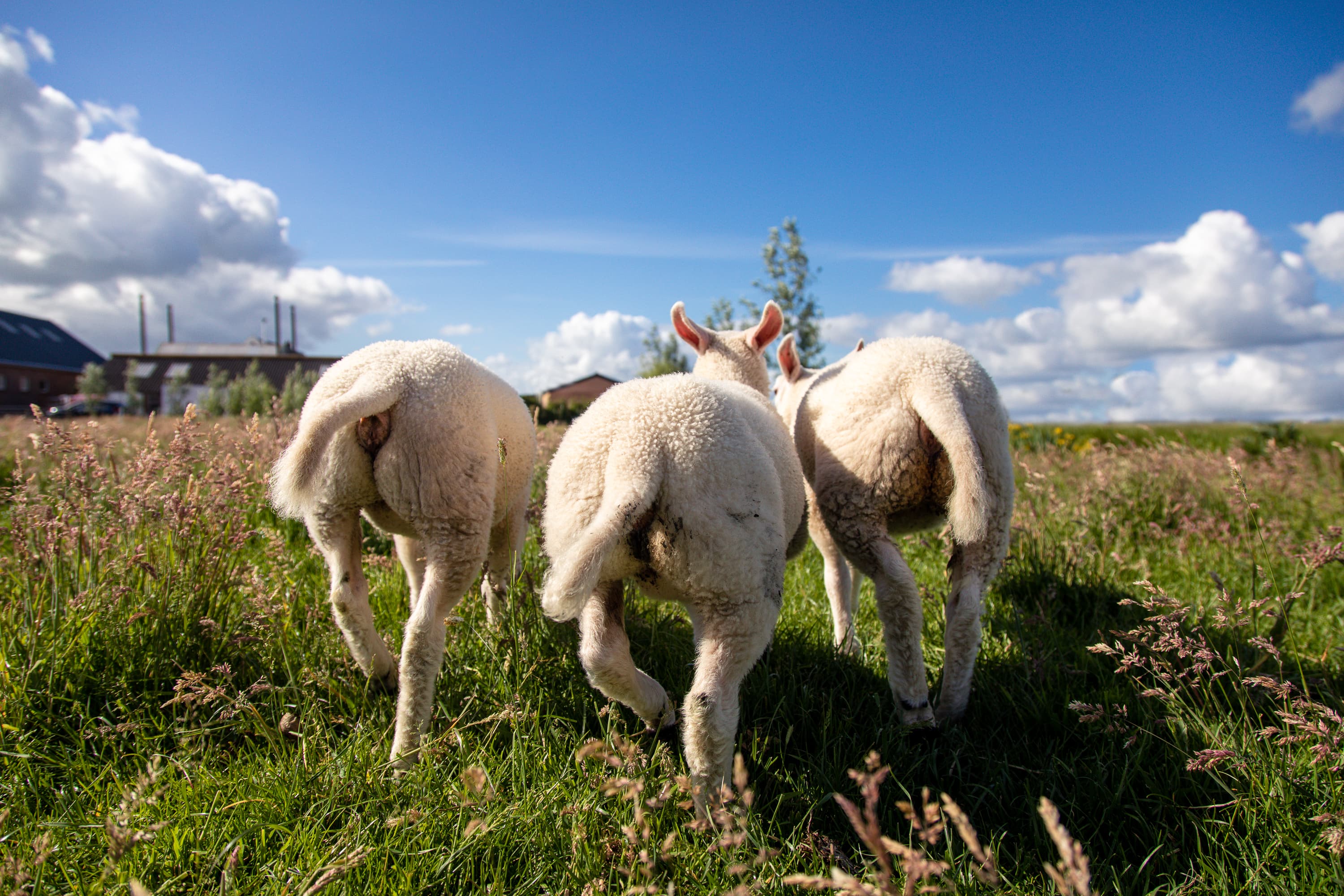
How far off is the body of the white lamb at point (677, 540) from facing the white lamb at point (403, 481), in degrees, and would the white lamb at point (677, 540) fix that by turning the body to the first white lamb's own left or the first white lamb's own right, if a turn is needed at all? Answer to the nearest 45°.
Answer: approximately 45° to the first white lamb's own left

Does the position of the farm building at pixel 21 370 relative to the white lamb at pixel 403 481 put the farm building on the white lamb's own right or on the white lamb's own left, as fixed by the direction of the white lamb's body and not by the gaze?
on the white lamb's own left

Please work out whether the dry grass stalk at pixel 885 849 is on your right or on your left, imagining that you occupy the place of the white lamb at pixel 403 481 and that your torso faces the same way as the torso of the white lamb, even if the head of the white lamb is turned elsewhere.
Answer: on your right

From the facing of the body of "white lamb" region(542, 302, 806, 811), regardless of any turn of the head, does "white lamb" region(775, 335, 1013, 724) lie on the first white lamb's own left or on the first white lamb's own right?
on the first white lamb's own right

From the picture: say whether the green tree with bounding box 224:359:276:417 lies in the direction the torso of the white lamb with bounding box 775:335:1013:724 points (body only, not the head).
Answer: yes

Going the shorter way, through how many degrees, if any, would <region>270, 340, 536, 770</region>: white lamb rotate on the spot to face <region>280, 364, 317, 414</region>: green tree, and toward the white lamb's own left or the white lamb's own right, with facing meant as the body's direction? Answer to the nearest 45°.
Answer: approximately 45° to the white lamb's own left

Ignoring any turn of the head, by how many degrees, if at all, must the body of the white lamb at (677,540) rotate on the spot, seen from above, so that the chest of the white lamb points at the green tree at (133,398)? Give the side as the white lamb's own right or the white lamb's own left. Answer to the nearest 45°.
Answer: approximately 45° to the white lamb's own left

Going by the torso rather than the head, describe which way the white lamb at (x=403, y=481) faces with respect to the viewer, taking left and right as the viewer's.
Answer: facing away from the viewer and to the right of the viewer

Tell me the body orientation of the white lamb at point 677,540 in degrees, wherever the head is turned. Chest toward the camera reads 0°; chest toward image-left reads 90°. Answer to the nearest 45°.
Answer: approximately 180°

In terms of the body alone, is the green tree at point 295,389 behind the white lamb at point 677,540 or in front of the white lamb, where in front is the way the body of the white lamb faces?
in front

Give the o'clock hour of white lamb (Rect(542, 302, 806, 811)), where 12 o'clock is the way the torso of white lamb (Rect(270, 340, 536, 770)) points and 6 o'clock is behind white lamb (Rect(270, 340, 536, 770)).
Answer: white lamb (Rect(542, 302, 806, 811)) is roughly at 3 o'clock from white lamb (Rect(270, 340, 536, 770)).

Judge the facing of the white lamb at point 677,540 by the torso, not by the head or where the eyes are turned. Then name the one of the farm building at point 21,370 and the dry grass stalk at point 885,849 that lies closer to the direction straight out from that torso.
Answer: the farm building

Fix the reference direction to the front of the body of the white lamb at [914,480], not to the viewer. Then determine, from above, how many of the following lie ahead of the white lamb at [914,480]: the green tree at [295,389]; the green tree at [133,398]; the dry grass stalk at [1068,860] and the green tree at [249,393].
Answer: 3

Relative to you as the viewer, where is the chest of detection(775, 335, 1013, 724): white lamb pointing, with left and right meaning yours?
facing away from the viewer and to the left of the viewer
